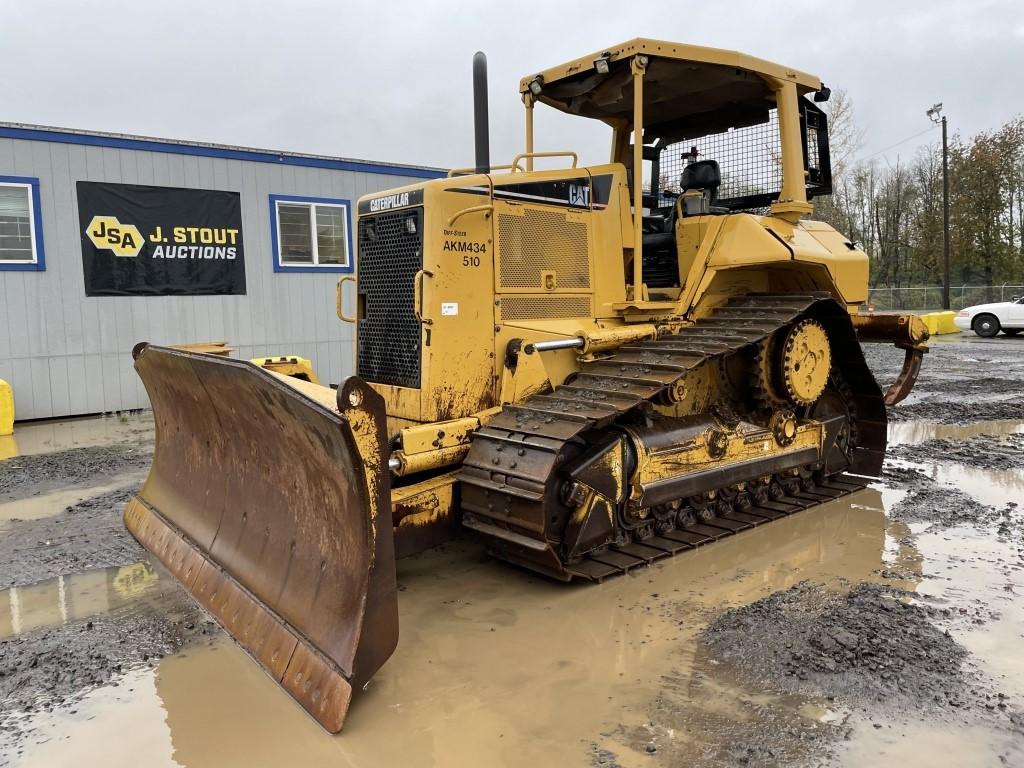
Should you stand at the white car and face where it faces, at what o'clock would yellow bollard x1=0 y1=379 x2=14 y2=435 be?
The yellow bollard is roughly at 10 o'clock from the white car.

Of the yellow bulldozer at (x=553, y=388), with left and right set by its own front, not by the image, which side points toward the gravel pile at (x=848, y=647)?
left

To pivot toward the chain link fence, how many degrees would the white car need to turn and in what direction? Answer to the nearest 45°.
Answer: approximately 90° to its right

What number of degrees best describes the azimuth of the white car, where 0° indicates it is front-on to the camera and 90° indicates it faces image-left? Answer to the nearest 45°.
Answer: approximately 90°

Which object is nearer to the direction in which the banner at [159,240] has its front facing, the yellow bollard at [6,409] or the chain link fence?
the yellow bollard

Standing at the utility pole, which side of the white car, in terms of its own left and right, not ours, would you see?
right

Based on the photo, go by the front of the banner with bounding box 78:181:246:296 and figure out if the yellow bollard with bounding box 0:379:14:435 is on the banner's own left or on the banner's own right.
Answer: on the banner's own right

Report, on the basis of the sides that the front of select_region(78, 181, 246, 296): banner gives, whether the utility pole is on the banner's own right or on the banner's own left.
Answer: on the banner's own left

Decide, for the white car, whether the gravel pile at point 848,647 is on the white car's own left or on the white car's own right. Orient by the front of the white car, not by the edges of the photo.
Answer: on the white car's own left

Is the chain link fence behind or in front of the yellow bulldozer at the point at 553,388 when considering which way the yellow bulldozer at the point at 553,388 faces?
behind

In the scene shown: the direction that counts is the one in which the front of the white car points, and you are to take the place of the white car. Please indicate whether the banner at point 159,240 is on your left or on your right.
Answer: on your left

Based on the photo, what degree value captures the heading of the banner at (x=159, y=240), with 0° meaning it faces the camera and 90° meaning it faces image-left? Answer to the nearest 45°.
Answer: approximately 0°

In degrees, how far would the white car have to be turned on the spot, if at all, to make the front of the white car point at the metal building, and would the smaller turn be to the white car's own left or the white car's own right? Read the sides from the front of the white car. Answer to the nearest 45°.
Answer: approximately 45° to the white car's own left

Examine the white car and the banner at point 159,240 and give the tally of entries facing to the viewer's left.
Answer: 1
